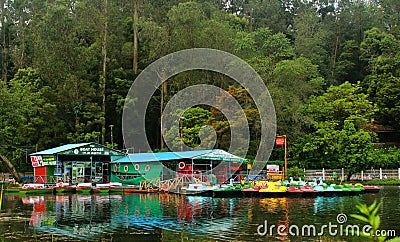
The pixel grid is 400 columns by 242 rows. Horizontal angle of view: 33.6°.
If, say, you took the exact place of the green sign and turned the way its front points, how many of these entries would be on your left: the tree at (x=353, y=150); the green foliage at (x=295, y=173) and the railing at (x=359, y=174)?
3

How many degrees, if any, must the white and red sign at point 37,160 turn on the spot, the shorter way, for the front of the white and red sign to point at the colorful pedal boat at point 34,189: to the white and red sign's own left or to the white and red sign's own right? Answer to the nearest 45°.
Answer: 0° — it already faces it

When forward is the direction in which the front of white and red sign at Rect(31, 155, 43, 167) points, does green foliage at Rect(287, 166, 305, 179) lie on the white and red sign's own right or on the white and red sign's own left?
on the white and red sign's own left

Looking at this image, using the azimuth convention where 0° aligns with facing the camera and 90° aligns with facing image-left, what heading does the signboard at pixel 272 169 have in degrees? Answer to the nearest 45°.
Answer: approximately 0°

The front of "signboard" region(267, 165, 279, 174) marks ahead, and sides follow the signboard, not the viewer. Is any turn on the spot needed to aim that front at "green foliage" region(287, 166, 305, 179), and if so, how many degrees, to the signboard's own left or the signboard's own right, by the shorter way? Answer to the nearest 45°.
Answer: approximately 135° to the signboard's own left

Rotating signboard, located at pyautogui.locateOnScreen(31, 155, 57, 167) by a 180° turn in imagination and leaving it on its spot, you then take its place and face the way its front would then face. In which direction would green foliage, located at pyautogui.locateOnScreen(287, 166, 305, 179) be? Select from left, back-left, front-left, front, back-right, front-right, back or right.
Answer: right
